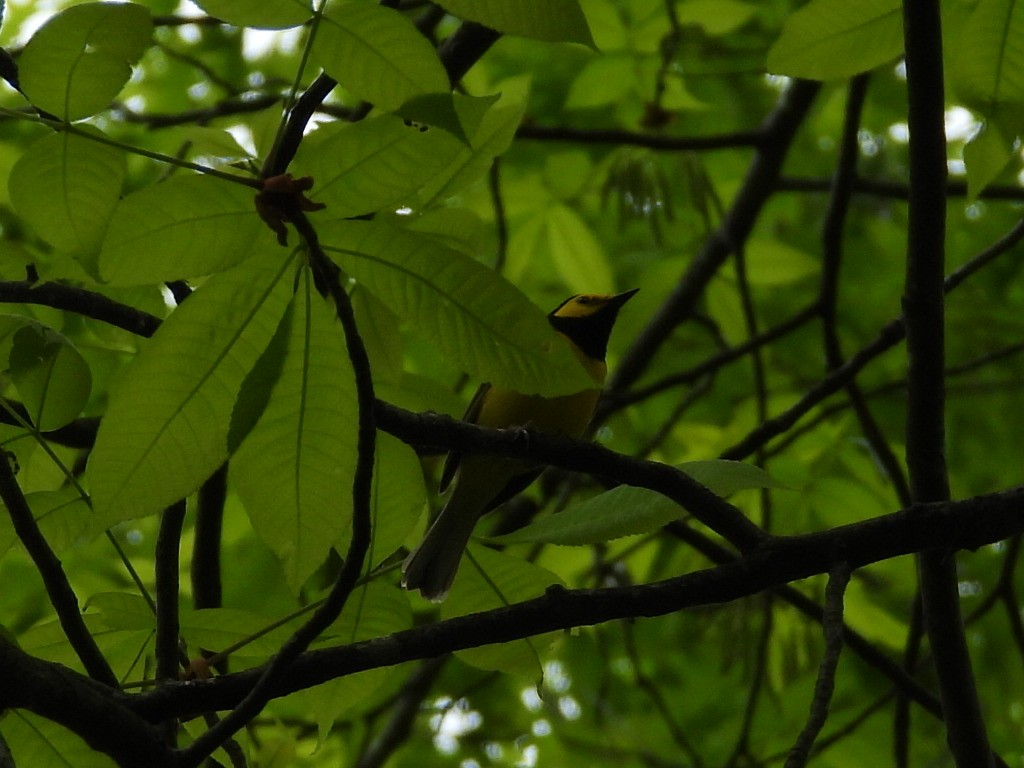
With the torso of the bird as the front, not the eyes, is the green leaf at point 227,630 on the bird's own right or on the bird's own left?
on the bird's own right

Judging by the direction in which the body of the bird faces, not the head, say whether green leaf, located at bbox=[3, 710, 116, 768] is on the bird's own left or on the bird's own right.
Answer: on the bird's own right

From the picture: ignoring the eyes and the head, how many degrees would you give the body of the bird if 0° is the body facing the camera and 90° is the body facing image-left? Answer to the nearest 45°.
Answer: approximately 270°

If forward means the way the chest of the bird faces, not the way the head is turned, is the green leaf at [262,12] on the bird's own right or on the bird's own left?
on the bird's own right

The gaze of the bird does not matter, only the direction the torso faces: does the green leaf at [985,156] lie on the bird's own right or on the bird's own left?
on the bird's own right

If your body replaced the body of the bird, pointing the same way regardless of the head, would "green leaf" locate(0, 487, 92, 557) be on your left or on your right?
on your right
